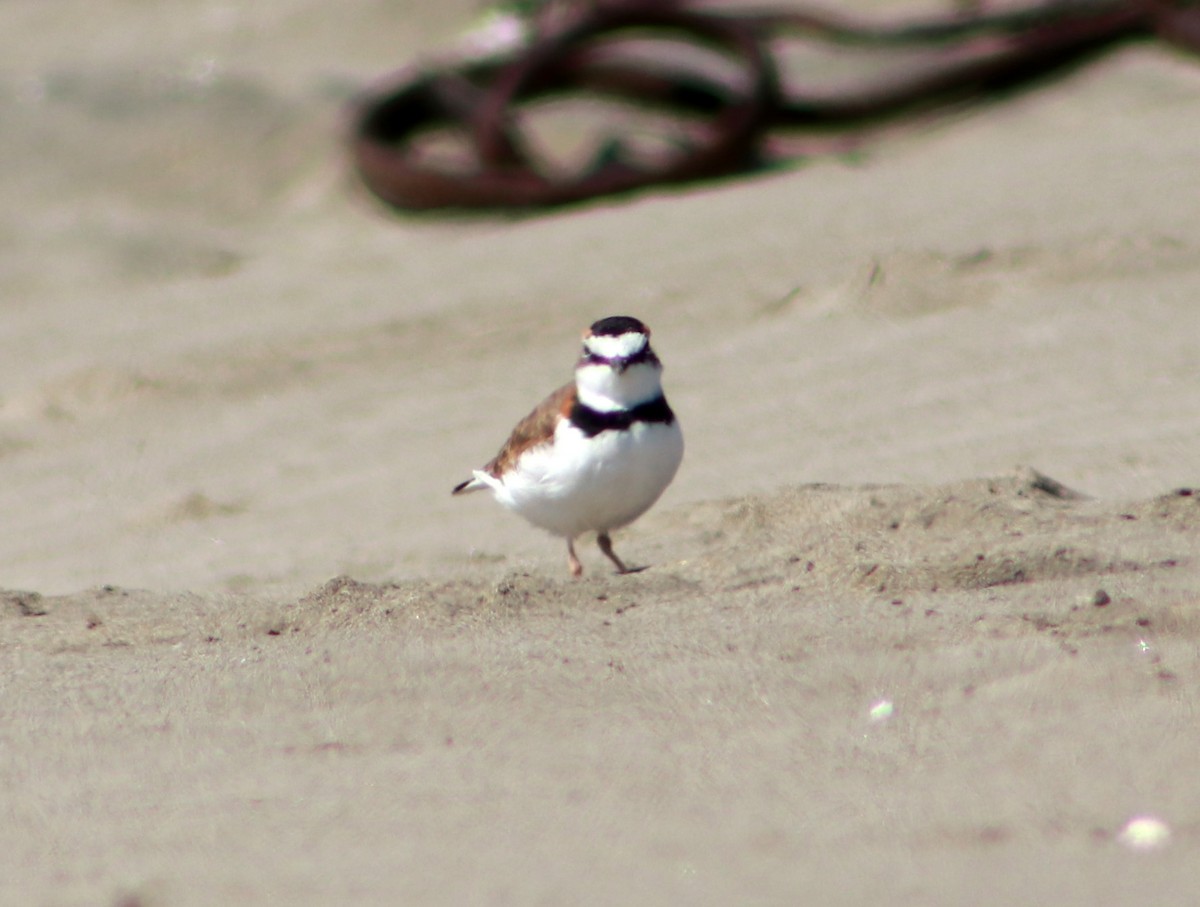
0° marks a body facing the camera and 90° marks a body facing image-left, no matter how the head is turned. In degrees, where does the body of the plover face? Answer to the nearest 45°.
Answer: approximately 315°
